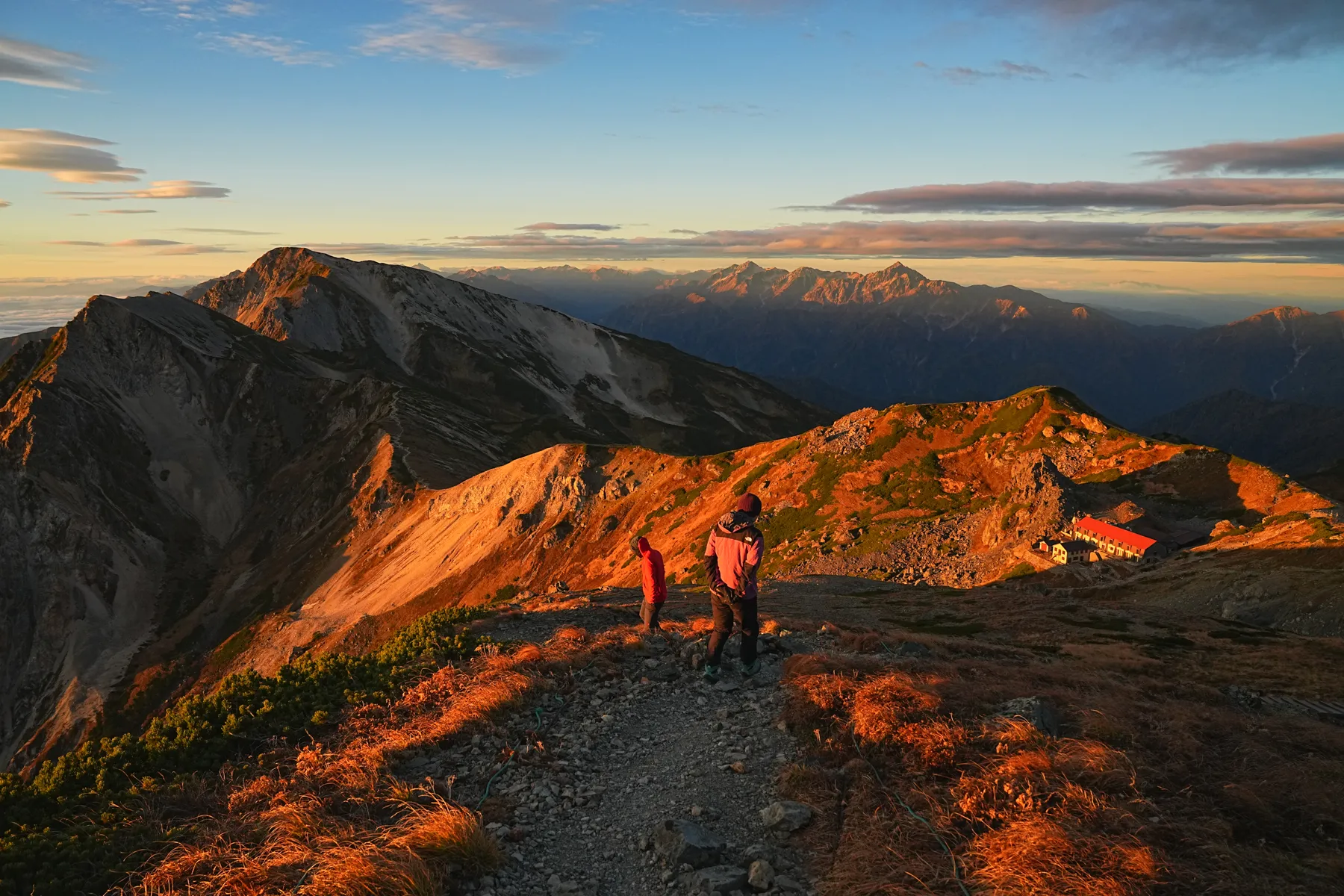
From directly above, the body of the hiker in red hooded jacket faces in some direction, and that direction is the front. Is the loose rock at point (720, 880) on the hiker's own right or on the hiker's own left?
on the hiker's own left

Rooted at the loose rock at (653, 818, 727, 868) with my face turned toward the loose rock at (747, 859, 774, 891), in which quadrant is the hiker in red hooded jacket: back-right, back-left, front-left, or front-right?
back-left

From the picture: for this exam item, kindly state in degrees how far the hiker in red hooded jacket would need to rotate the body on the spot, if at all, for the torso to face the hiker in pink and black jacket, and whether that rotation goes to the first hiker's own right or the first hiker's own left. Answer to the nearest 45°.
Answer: approximately 90° to the first hiker's own left

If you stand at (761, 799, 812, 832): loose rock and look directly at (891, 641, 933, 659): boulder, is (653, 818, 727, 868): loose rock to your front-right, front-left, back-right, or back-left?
back-left
